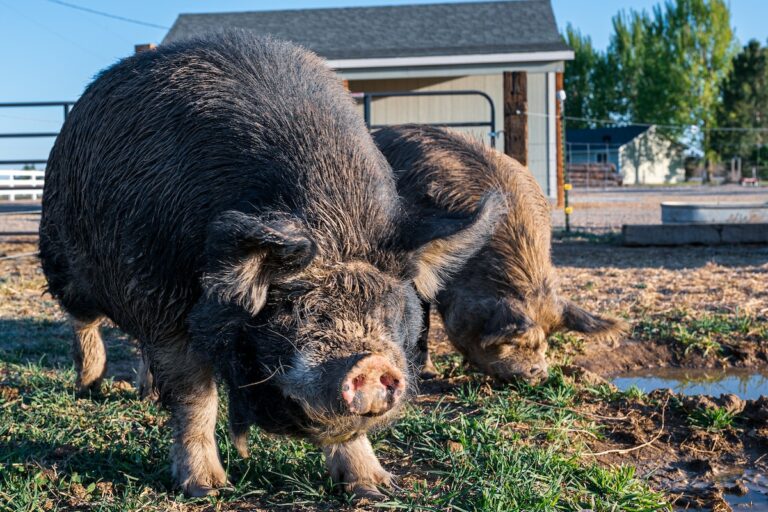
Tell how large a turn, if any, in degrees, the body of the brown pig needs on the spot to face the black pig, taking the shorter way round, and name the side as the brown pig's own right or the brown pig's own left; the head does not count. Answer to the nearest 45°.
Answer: approximately 90° to the brown pig's own right

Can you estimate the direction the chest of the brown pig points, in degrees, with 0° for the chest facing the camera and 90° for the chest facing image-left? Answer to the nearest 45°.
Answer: approximately 315°

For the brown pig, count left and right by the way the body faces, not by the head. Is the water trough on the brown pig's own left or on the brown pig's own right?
on the brown pig's own left

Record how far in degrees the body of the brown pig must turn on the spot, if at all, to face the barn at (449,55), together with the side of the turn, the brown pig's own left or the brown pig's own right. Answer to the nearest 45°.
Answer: approximately 135° to the brown pig's own left

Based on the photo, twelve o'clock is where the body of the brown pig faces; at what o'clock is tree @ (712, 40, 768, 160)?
The tree is roughly at 8 o'clock from the brown pig.

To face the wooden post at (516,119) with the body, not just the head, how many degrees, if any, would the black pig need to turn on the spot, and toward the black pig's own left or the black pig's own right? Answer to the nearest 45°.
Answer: approximately 90° to the black pig's own left

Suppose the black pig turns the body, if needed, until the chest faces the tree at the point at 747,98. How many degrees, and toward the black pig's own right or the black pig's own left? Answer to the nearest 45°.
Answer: approximately 90° to the black pig's own left

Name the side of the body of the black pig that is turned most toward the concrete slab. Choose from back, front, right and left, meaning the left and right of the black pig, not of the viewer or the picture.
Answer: left

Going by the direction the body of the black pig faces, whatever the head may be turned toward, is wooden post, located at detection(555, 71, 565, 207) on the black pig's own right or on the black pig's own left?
on the black pig's own left

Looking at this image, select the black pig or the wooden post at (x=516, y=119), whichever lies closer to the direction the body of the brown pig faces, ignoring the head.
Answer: the black pig

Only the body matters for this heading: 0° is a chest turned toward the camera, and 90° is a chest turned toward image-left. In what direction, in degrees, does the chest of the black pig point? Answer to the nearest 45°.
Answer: approximately 315°
